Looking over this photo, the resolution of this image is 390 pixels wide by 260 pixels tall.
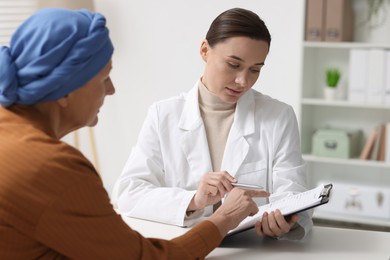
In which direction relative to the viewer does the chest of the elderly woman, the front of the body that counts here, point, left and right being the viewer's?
facing away from the viewer and to the right of the viewer

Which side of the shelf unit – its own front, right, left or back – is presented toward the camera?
front

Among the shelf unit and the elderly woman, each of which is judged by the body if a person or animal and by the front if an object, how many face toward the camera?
1

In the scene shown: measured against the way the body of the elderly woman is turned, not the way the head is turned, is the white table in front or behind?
in front

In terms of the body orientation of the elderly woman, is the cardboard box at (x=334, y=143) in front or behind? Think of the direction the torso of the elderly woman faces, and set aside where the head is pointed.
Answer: in front

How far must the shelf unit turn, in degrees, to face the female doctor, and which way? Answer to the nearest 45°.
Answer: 0° — it already faces them

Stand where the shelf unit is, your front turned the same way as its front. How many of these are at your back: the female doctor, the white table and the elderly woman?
0

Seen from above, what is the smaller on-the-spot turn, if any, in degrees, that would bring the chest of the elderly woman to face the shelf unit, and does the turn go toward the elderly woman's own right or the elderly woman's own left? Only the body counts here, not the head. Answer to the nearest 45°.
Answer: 0° — they already face it

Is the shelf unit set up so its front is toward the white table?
yes

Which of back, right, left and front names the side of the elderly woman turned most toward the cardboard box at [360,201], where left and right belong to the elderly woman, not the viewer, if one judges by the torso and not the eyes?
front

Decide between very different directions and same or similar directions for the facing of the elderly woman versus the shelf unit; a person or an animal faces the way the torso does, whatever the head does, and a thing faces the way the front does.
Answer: very different directions

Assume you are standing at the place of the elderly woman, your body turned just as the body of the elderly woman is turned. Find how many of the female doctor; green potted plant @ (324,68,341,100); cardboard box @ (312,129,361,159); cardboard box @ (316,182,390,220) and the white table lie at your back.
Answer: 0

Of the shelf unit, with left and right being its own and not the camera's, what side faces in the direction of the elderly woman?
front

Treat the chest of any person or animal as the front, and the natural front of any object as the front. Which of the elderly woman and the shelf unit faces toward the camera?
the shelf unit
